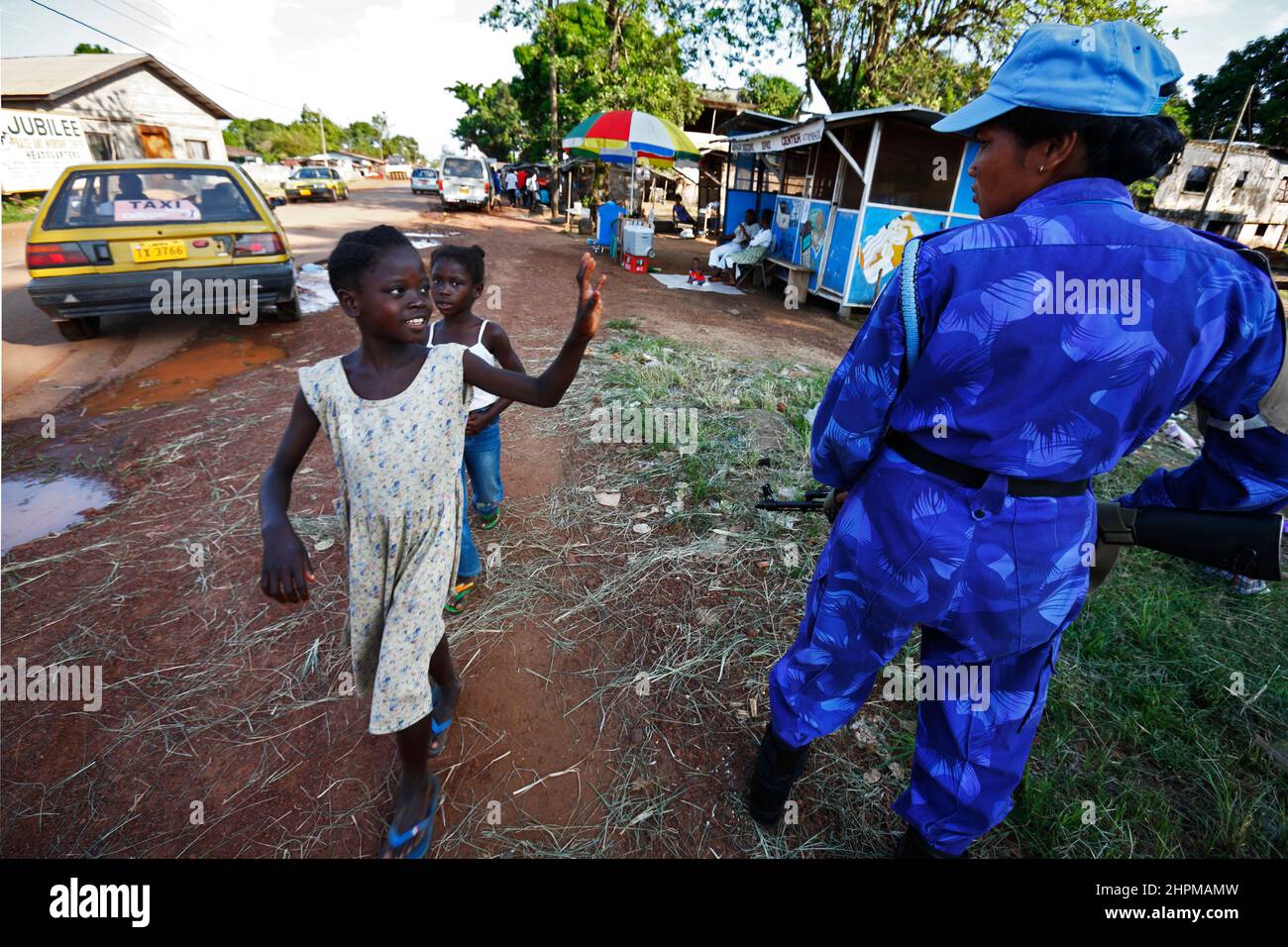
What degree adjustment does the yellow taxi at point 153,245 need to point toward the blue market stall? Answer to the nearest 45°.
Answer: approximately 90° to its right

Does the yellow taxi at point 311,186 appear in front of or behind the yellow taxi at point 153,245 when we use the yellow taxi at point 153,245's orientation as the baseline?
in front

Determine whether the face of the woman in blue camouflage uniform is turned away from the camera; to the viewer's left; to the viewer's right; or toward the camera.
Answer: to the viewer's left

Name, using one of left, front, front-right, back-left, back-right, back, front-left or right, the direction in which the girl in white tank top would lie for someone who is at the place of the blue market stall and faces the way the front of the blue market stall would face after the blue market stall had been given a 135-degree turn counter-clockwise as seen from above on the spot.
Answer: right

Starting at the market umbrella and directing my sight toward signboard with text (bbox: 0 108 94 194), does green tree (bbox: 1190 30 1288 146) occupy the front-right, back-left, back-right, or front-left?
back-right

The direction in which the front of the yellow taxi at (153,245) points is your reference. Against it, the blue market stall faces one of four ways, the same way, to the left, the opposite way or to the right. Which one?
to the left

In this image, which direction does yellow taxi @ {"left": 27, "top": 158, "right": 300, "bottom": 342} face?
away from the camera

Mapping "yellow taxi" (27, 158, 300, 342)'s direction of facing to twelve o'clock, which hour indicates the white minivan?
The white minivan is roughly at 1 o'clock from the yellow taxi.

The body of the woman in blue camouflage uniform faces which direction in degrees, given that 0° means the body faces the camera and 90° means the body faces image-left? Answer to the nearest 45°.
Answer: approximately 180°

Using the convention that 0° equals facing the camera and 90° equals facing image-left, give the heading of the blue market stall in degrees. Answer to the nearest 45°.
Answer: approximately 45°

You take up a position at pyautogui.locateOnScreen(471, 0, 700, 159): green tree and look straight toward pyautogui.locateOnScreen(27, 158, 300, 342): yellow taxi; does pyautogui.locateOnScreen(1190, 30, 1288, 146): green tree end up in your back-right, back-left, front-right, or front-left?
back-left
